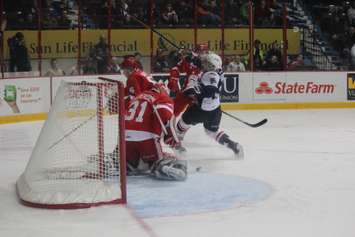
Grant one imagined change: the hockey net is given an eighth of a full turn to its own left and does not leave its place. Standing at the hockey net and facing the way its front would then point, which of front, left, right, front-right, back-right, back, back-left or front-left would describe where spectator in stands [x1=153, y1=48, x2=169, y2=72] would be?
front-left

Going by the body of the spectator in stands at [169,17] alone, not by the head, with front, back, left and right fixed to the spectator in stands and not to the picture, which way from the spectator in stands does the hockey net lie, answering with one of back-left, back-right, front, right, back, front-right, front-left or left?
front

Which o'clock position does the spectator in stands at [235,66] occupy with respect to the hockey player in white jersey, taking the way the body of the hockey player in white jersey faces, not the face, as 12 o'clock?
The spectator in stands is roughly at 3 o'clock from the hockey player in white jersey.

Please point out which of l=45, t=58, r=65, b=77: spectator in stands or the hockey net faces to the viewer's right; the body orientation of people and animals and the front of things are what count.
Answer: the hockey net

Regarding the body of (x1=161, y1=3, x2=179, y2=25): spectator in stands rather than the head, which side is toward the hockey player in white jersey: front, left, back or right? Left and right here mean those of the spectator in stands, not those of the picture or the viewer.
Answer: front

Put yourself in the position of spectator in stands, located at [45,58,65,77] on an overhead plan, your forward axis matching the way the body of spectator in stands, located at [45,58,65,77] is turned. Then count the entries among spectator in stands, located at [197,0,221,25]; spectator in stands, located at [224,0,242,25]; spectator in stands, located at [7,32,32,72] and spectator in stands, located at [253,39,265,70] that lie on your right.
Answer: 1

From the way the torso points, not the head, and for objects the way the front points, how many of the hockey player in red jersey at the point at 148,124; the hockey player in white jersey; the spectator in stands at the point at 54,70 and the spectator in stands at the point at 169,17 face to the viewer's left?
1

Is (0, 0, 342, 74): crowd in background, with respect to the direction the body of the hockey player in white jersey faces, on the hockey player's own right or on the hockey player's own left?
on the hockey player's own right

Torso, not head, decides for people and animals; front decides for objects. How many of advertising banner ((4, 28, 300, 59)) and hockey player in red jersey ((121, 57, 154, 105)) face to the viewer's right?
0

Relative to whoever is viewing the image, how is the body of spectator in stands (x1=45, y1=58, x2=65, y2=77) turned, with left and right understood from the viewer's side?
facing the viewer

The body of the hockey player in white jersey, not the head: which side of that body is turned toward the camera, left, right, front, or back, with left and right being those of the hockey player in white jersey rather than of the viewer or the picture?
left
